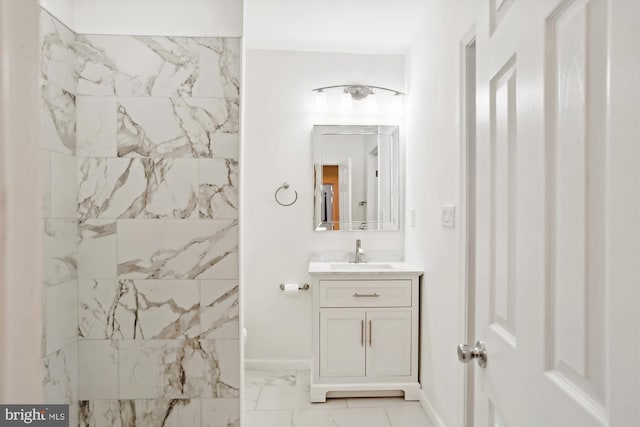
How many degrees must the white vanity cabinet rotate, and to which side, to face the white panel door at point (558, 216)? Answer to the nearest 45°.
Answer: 0° — it already faces it

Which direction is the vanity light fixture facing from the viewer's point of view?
toward the camera

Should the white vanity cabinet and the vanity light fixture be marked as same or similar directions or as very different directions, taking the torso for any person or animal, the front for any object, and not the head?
same or similar directions

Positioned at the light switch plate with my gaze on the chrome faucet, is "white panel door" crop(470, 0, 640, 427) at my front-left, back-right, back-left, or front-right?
back-left

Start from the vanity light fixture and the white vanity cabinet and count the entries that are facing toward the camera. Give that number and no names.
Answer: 2

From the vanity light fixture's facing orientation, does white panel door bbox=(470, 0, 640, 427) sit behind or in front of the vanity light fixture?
in front

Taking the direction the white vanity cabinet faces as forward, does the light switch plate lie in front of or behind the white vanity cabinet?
in front
